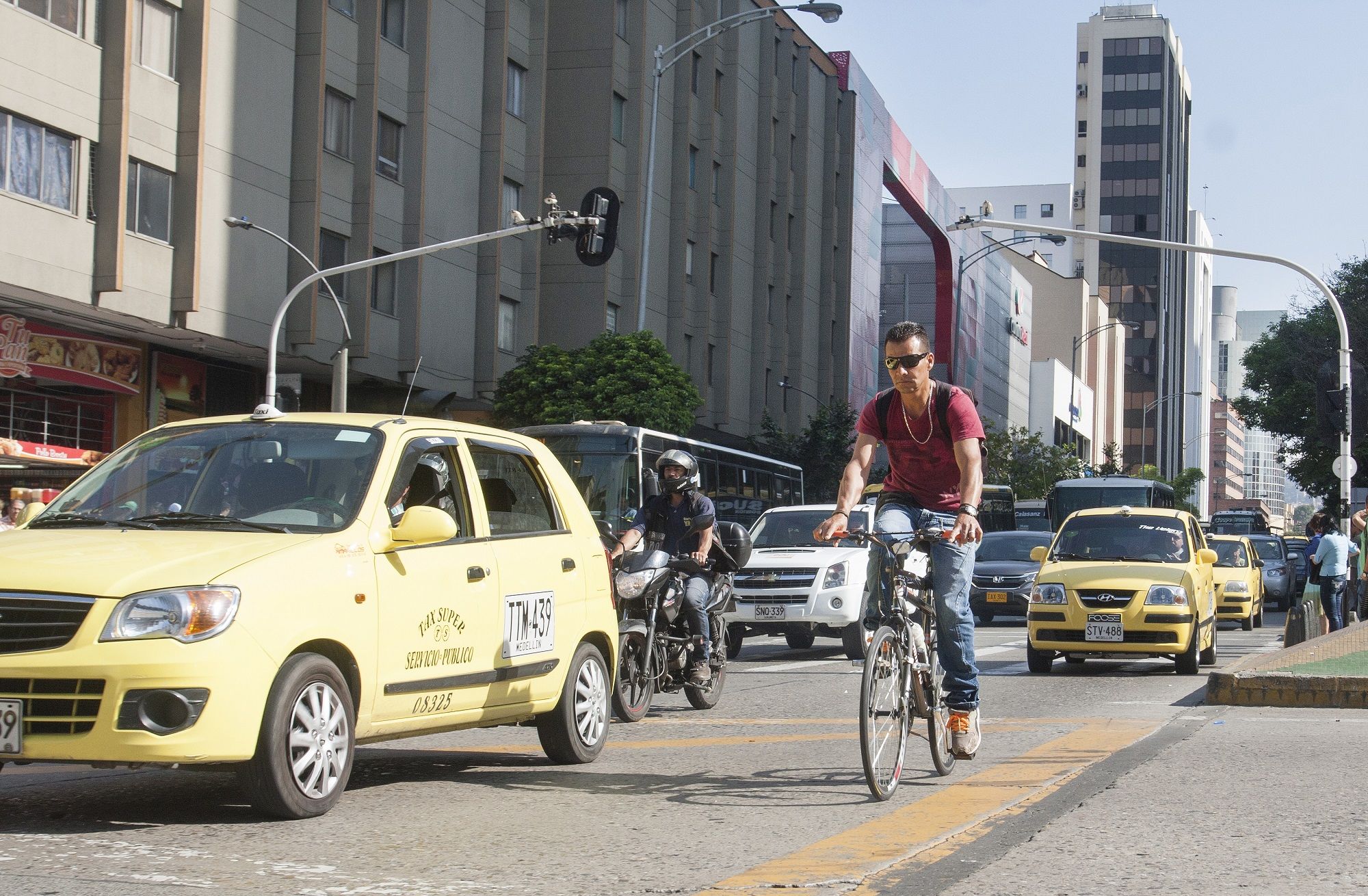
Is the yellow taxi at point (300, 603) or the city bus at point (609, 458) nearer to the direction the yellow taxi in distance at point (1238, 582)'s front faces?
the yellow taxi

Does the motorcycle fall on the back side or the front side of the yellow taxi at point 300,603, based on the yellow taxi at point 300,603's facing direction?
on the back side

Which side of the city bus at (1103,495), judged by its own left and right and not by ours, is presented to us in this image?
front

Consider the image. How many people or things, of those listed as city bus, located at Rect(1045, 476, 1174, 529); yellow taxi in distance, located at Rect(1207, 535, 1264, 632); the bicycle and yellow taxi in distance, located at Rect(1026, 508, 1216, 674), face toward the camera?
4

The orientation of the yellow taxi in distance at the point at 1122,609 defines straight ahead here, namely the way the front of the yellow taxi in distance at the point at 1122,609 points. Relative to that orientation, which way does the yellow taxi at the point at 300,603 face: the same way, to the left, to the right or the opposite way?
the same way

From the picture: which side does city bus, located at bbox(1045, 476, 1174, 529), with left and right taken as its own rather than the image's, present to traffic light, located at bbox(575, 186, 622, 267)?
front

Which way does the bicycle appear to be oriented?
toward the camera

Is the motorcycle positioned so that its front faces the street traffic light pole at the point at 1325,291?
no

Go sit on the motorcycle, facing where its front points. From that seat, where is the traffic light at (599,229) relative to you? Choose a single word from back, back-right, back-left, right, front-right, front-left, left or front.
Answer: back-right

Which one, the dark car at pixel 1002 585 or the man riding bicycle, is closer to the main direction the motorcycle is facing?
the man riding bicycle

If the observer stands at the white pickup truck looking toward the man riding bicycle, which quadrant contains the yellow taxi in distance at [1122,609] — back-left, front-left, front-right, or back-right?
front-left

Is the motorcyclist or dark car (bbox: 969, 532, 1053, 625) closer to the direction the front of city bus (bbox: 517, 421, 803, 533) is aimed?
the motorcyclist

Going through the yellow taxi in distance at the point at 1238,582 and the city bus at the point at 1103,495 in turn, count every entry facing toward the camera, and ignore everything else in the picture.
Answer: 2

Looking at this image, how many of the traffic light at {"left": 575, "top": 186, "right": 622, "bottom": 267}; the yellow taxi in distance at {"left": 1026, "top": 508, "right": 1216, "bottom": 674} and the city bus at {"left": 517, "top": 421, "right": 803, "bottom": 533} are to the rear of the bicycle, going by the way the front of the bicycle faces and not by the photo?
3

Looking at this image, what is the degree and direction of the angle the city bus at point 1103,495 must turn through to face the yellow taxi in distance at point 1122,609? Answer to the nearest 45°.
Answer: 0° — it already faces it

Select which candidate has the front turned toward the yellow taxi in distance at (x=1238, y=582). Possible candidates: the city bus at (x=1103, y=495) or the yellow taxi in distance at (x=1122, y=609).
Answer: the city bus

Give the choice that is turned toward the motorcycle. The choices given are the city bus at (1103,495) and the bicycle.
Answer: the city bus

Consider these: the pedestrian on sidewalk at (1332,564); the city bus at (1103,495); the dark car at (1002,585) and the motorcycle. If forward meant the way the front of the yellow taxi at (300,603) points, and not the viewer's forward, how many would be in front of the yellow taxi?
0

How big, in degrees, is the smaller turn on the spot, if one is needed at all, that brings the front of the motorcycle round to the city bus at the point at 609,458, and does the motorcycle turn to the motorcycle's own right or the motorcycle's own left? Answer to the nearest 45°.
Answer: approximately 135° to the motorcycle's own right

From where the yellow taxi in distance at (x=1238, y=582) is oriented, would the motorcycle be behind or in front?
in front
